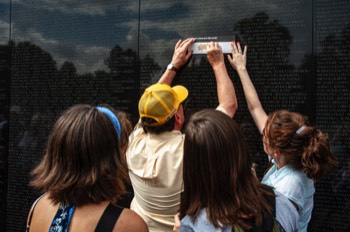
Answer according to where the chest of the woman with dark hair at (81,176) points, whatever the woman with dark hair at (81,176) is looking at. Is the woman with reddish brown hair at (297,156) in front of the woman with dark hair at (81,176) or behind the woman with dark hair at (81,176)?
in front

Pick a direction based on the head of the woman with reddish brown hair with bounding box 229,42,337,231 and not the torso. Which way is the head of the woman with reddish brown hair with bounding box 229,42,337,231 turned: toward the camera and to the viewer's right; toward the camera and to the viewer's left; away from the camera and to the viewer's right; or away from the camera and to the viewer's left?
away from the camera and to the viewer's left

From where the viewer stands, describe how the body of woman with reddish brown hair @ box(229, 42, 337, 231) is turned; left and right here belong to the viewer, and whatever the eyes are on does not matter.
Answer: facing away from the viewer and to the left of the viewer

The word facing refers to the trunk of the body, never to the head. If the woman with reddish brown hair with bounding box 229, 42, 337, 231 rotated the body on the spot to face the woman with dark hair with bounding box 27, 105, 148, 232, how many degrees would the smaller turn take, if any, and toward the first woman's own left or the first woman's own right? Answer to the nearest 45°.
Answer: approximately 90° to the first woman's own left

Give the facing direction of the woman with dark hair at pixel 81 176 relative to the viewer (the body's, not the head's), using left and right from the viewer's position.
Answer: facing away from the viewer and to the right of the viewer

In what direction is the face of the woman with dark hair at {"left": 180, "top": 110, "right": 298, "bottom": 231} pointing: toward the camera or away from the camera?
away from the camera

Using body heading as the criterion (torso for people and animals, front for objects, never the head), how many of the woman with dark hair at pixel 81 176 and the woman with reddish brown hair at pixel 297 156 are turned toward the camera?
0

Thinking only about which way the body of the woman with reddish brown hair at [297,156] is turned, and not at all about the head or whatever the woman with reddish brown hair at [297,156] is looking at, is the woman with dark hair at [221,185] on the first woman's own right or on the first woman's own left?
on the first woman's own left
